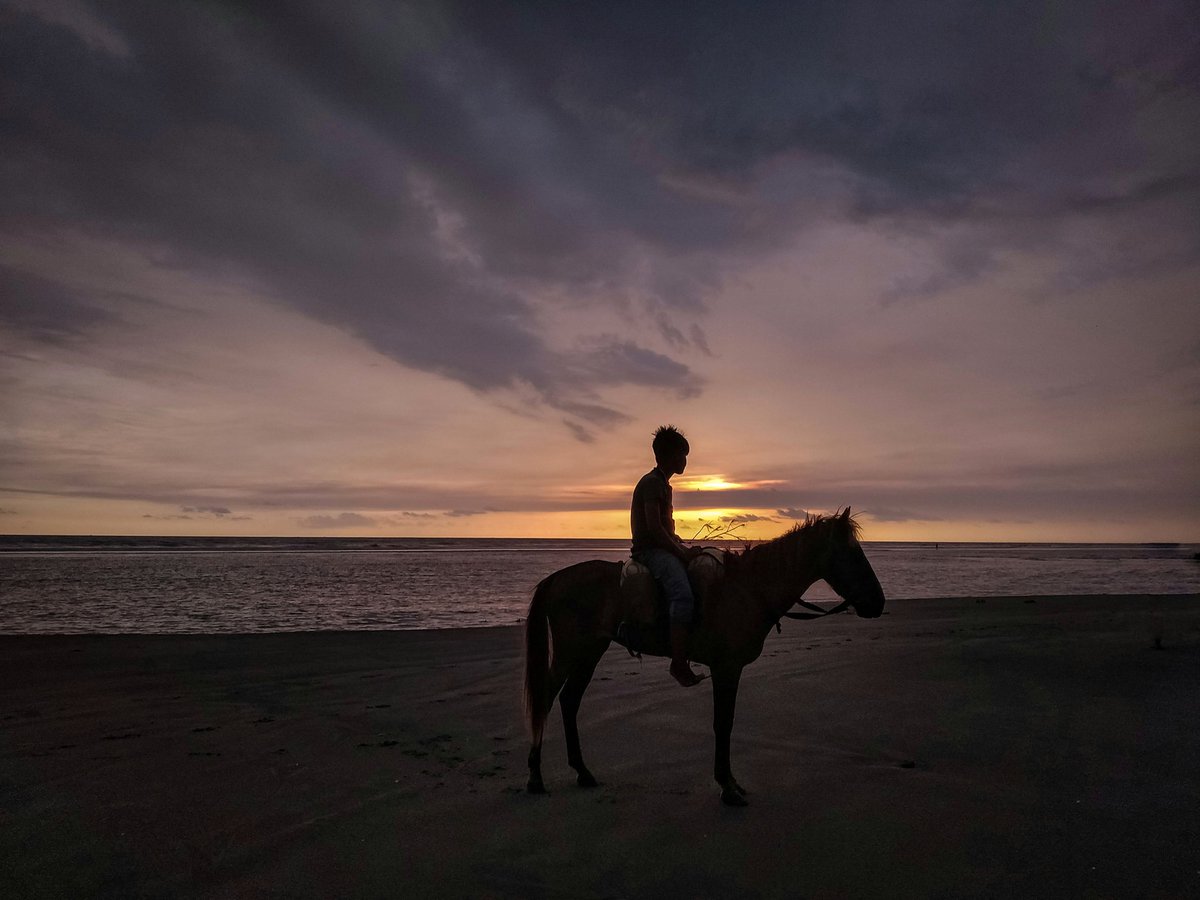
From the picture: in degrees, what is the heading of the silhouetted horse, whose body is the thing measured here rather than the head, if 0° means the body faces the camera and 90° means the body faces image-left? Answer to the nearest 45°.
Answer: approximately 270°
